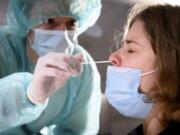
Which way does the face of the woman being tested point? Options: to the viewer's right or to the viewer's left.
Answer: to the viewer's left

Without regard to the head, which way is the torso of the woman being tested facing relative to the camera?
to the viewer's left
